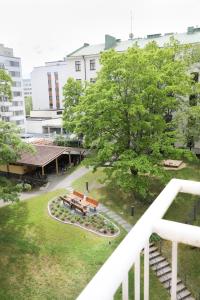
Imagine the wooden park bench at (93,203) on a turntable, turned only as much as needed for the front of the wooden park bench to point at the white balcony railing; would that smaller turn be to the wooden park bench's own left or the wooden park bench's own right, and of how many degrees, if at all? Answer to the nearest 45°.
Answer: approximately 45° to the wooden park bench's own left

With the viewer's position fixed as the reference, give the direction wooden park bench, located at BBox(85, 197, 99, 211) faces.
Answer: facing the viewer and to the left of the viewer

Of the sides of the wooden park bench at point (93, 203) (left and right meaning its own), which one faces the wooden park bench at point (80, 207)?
front

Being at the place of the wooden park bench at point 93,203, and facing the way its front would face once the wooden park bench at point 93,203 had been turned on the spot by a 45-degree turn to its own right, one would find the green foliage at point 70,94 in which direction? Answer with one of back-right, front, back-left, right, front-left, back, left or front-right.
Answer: right

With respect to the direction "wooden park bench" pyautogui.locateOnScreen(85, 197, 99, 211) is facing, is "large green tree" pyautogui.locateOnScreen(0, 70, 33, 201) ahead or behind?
ahead
